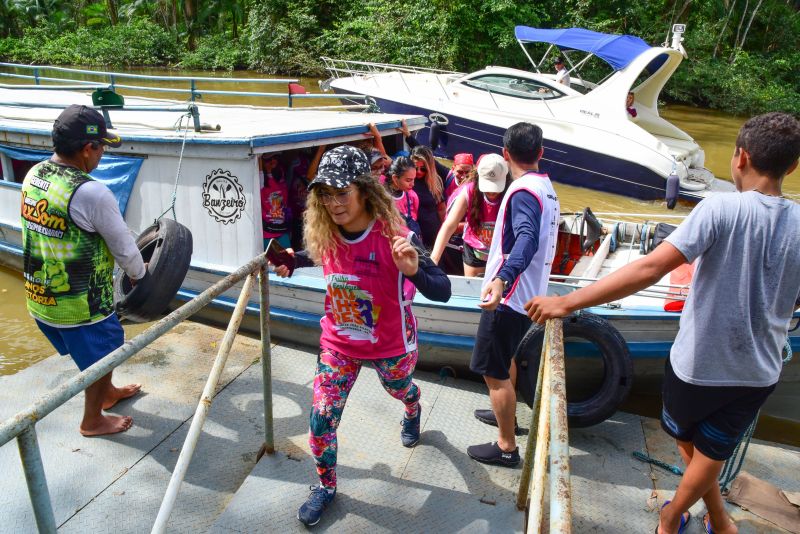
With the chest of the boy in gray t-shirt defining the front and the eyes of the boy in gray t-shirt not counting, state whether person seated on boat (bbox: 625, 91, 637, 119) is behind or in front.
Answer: in front

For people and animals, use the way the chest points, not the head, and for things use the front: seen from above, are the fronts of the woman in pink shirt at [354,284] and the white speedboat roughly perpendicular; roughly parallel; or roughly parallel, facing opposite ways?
roughly perpendicular

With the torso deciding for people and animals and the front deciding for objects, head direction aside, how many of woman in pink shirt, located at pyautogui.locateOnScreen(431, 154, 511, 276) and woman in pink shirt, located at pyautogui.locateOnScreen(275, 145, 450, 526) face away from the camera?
0

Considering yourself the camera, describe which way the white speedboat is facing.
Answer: facing away from the viewer and to the left of the viewer

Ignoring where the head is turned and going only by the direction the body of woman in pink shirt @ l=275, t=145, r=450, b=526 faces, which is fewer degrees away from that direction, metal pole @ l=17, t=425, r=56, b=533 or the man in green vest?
the metal pole

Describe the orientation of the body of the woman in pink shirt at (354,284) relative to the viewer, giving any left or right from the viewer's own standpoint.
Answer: facing the viewer and to the left of the viewer

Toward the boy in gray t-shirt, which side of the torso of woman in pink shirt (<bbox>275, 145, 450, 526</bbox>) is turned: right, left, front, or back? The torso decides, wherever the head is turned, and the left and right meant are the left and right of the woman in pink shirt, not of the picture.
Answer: left

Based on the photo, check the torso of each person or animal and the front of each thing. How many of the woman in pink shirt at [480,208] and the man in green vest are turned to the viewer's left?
0

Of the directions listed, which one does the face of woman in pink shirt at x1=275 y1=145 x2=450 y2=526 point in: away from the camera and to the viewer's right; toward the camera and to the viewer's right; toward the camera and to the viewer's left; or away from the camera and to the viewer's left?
toward the camera and to the viewer's left

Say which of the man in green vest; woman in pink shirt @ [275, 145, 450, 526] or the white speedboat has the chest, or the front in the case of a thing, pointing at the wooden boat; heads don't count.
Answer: the man in green vest

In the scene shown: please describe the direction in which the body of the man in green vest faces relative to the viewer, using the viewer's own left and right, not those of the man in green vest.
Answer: facing away from the viewer and to the right of the viewer
